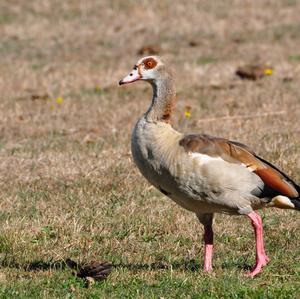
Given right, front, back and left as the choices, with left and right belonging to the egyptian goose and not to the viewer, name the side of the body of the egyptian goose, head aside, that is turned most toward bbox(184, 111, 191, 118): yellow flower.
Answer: right

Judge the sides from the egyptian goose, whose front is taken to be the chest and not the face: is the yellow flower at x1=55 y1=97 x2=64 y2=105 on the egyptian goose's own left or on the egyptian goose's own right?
on the egyptian goose's own right

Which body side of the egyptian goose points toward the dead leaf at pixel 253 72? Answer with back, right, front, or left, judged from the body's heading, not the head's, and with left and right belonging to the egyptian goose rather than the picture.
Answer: right

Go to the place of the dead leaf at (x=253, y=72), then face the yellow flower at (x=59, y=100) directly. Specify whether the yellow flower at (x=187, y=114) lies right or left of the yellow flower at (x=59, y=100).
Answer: left

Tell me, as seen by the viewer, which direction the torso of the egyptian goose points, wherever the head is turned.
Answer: to the viewer's left
